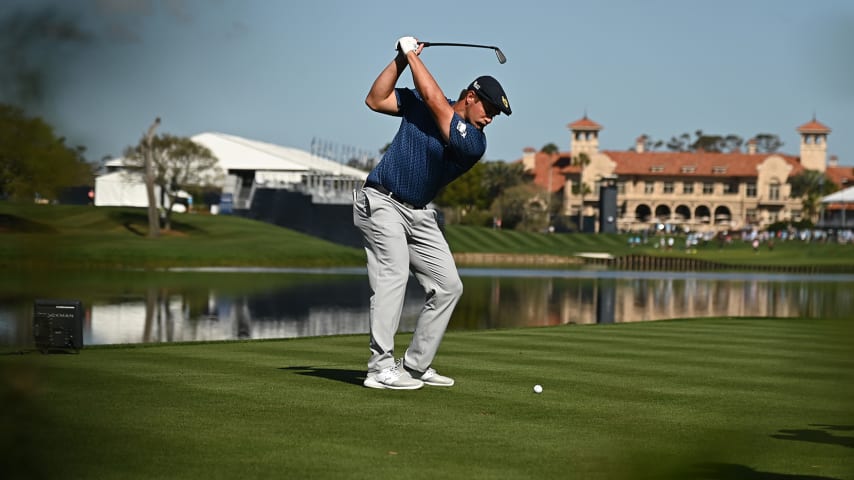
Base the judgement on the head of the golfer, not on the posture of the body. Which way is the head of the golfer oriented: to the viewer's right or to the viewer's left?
to the viewer's right

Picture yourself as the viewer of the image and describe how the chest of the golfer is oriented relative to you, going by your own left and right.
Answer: facing the viewer and to the right of the viewer
